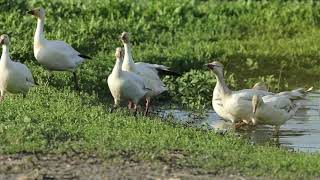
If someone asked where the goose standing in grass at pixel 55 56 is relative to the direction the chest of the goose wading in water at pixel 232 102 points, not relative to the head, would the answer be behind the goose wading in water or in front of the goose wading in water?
in front

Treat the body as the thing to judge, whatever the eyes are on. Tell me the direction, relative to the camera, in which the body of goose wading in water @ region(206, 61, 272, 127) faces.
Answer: to the viewer's left

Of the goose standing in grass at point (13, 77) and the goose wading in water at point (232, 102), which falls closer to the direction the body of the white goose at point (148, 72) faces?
the goose standing in grass

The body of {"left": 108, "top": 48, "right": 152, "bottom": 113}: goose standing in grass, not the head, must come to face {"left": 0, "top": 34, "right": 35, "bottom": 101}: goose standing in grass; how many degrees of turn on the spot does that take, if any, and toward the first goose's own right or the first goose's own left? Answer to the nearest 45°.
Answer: approximately 45° to the first goose's own right

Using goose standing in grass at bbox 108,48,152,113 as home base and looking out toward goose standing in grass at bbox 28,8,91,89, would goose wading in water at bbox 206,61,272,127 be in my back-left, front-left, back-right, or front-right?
back-right

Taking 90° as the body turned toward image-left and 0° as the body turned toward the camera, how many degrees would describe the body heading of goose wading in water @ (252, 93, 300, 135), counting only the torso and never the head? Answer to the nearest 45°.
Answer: approximately 90°

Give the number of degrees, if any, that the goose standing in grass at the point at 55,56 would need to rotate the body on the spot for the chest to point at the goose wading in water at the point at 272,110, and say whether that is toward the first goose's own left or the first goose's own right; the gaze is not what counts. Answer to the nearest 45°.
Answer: approximately 135° to the first goose's own left

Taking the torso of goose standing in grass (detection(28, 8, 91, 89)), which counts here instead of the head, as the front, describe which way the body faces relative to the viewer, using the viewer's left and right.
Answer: facing to the left of the viewer

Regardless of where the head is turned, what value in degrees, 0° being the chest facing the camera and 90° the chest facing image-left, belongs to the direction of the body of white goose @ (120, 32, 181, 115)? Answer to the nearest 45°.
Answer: approximately 90°

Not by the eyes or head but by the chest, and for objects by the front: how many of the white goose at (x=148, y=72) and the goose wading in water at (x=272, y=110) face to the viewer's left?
2

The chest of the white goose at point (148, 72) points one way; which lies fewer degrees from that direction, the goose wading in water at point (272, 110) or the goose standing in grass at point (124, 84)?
the goose standing in grass
